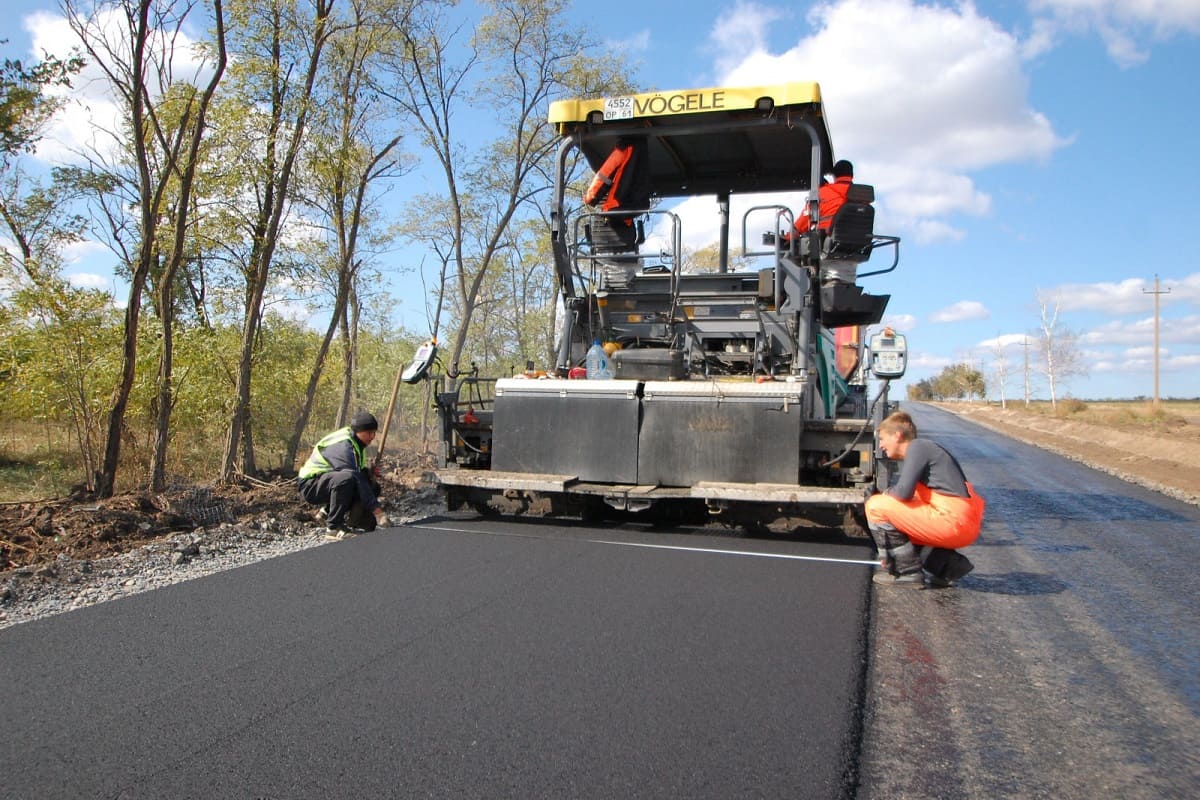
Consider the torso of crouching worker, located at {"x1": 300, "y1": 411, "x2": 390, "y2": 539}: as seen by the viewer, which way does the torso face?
to the viewer's right

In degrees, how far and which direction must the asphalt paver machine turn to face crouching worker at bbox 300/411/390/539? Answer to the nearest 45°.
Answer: approximately 90° to its left

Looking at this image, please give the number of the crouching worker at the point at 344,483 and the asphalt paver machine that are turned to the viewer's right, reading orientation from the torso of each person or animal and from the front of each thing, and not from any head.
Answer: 1

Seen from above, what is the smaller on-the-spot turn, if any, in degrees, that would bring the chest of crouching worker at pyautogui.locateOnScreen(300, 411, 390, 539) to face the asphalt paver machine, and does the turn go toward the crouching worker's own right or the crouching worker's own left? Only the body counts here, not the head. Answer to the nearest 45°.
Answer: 0° — they already face it

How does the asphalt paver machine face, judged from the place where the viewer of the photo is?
facing away from the viewer

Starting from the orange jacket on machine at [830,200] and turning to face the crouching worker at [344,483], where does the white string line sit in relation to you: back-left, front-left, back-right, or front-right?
front-left

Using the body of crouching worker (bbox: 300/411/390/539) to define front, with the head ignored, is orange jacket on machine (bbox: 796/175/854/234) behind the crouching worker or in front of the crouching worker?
in front

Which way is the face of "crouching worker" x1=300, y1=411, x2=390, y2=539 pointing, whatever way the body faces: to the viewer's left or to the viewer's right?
to the viewer's right

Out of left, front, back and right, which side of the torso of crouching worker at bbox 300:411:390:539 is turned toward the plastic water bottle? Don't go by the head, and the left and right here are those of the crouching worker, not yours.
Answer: front

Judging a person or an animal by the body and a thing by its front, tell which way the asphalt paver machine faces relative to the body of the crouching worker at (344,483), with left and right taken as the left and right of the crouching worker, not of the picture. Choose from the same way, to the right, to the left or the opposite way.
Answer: to the left

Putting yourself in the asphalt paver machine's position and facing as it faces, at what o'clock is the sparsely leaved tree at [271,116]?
The sparsely leaved tree is roughly at 10 o'clock from the asphalt paver machine.
